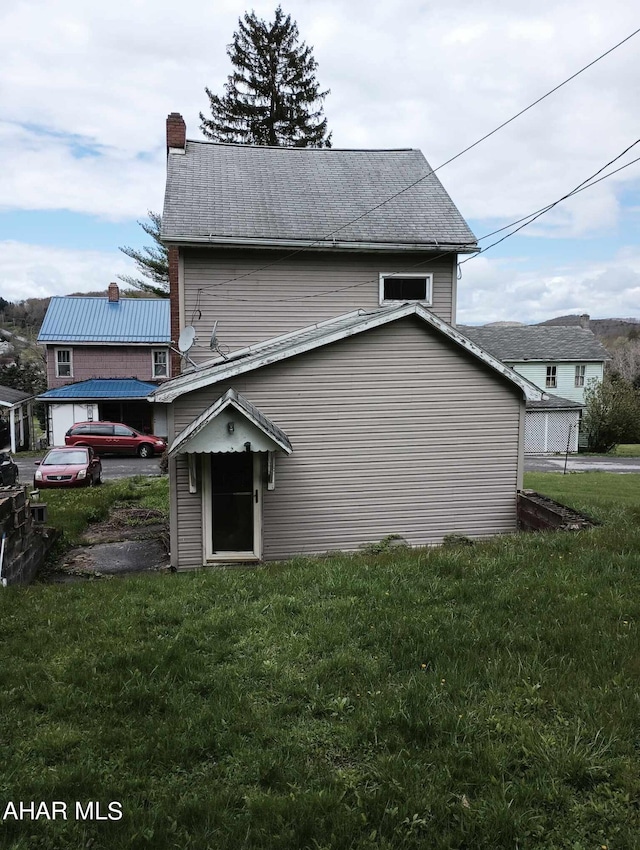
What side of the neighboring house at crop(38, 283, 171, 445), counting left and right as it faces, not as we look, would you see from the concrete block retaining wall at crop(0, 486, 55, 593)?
front

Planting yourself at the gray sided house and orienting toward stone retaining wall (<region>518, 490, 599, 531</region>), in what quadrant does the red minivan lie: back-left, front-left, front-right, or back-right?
back-left

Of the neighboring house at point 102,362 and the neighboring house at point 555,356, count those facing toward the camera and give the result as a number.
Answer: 2

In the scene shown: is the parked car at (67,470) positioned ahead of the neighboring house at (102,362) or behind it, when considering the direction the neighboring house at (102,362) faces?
ahead

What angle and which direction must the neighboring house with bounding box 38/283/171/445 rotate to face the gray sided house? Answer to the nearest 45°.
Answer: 0° — it already faces it

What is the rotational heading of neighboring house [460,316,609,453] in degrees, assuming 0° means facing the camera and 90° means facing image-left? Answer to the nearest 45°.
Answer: approximately 0°

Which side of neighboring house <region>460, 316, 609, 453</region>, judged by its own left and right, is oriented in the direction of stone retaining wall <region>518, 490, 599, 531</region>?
front

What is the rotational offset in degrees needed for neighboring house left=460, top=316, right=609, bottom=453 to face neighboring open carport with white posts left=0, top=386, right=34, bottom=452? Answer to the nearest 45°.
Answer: approximately 45° to its right
